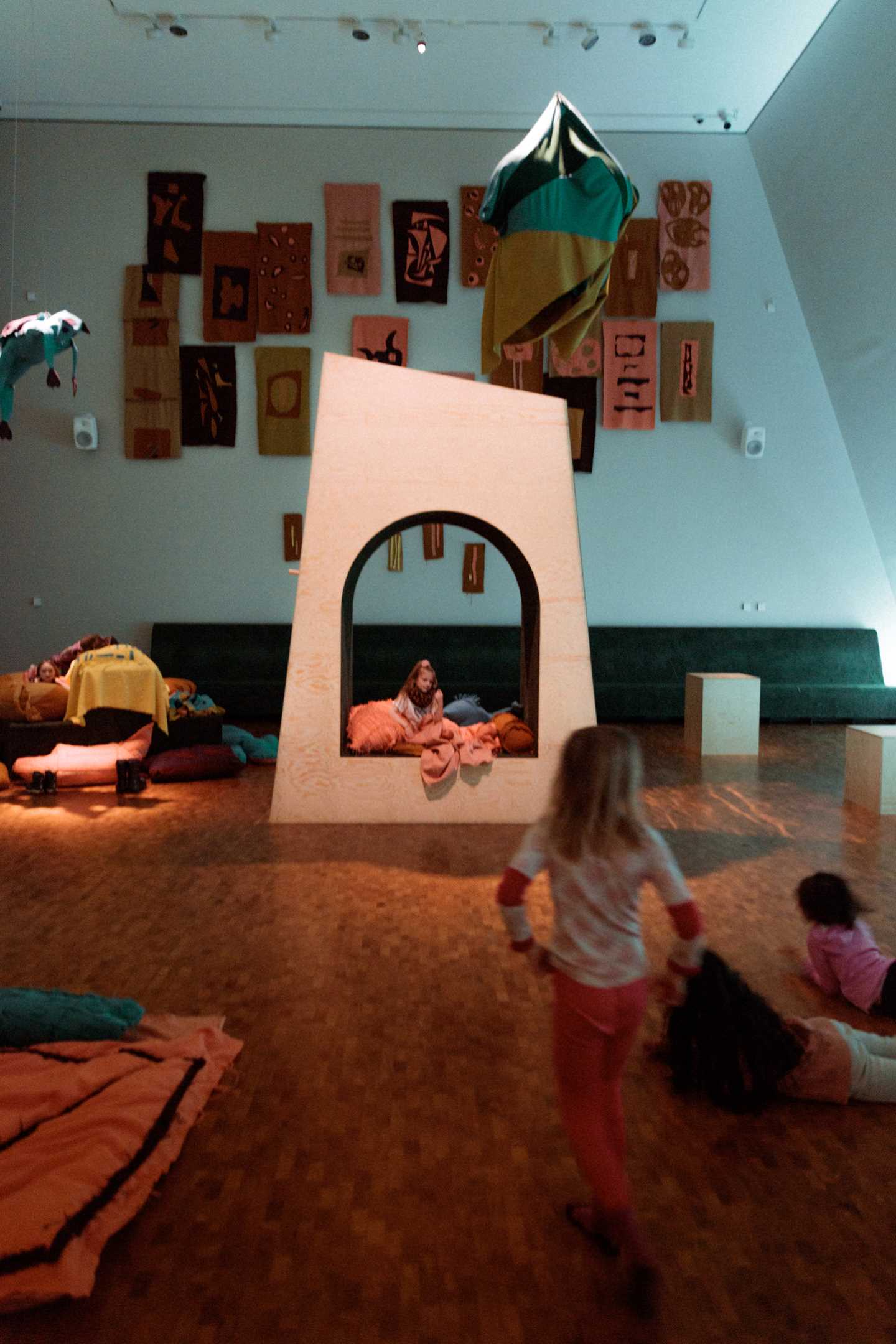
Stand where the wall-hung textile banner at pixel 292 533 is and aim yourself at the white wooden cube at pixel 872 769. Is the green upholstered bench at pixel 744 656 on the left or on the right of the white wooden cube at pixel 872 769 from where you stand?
left

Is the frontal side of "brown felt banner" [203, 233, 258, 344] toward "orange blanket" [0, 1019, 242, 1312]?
yes

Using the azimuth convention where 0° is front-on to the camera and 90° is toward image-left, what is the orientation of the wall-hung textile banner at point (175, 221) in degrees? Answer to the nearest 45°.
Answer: approximately 0°

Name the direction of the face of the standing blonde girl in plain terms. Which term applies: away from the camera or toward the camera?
away from the camera

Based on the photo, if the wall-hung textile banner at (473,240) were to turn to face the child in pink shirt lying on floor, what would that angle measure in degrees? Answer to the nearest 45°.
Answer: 0° — it already faces them

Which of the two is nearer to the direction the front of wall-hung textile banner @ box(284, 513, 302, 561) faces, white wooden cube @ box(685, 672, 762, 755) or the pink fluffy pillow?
the pink fluffy pillow

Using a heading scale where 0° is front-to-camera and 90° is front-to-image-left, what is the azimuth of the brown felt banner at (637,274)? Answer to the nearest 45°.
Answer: approximately 0°

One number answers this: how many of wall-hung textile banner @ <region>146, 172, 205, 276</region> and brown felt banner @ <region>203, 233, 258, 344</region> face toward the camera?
2
